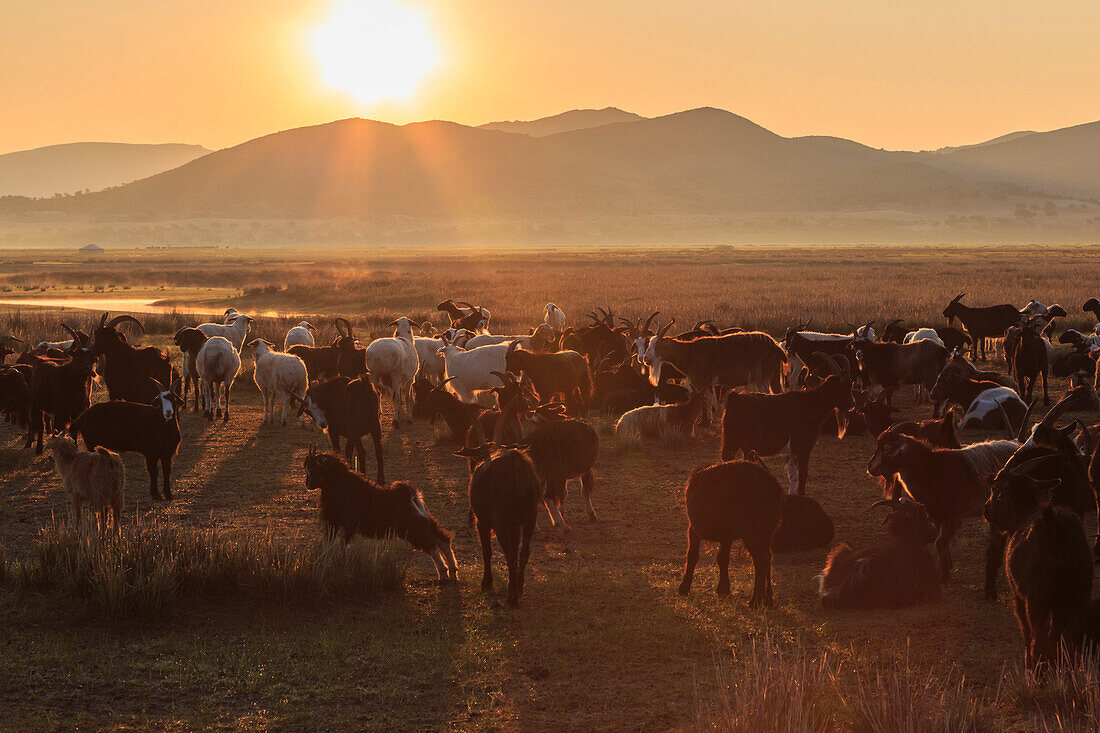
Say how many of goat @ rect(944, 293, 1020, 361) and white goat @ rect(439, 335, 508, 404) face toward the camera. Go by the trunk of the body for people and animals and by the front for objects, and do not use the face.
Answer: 0

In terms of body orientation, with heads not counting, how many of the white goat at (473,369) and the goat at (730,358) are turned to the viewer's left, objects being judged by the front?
2

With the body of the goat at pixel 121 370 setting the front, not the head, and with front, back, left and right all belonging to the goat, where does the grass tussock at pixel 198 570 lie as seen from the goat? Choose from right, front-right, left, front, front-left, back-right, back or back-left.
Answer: left

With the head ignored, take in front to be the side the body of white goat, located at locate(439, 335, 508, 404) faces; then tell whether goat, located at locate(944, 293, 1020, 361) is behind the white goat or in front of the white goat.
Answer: behind

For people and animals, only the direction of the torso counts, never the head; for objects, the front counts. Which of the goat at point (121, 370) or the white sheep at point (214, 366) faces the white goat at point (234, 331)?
the white sheep at point (214, 366)

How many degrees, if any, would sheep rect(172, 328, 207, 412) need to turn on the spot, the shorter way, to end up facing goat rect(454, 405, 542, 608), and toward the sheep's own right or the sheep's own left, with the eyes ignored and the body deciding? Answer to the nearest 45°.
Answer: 0° — it already faces it

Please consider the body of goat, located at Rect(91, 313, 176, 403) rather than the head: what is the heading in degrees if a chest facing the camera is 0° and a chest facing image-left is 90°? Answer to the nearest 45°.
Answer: approximately 90°

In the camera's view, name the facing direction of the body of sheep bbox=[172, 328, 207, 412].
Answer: toward the camera

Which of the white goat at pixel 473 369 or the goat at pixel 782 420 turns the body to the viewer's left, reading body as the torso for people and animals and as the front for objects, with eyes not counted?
the white goat

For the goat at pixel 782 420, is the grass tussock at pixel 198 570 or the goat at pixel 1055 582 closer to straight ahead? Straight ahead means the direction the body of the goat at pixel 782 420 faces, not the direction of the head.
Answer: the goat

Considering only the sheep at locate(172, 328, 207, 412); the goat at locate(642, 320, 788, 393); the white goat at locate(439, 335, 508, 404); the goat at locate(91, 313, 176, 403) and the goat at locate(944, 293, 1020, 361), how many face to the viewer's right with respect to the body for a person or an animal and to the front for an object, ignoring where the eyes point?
0

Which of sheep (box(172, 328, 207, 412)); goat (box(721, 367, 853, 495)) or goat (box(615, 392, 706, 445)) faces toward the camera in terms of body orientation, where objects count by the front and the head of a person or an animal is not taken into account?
sheep (box(172, 328, 207, 412))

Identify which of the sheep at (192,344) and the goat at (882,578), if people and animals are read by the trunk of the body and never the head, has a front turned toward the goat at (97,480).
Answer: the sheep at (192,344)

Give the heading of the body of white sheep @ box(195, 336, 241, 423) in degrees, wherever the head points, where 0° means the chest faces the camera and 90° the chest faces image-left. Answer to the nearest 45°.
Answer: approximately 180°

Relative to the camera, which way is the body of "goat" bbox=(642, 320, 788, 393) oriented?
to the viewer's left

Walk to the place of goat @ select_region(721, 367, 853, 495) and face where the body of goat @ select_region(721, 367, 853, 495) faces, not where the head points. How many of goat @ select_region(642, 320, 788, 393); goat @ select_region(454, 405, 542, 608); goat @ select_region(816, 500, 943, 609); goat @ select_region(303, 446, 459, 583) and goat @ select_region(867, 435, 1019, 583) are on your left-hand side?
1

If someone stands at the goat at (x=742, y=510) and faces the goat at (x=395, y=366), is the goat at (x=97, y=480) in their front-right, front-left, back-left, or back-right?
front-left

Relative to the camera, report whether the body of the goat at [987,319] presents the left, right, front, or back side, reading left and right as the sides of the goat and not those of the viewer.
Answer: left
